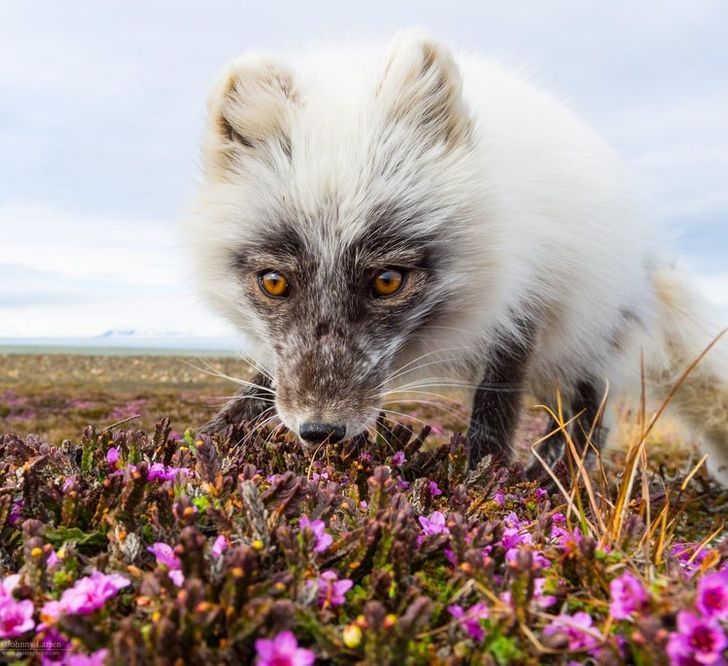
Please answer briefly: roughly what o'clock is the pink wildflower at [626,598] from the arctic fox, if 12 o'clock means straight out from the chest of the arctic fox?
The pink wildflower is roughly at 10 o'clock from the arctic fox.

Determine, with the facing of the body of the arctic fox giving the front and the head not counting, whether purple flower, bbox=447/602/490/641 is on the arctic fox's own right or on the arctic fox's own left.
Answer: on the arctic fox's own left

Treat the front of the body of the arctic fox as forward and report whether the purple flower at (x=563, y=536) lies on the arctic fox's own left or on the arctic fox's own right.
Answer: on the arctic fox's own left

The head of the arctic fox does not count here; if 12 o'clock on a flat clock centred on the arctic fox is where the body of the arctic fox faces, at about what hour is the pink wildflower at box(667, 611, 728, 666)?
The pink wildflower is roughly at 10 o'clock from the arctic fox.

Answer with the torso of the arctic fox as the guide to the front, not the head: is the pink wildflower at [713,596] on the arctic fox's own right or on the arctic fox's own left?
on the arctic fox's own left

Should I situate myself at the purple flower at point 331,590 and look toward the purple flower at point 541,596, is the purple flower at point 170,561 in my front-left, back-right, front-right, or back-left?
back-left

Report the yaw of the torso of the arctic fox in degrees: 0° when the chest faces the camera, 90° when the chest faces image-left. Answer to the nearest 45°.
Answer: approximately 45°

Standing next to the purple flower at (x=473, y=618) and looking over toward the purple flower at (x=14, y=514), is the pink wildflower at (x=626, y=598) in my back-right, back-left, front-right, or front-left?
back-right

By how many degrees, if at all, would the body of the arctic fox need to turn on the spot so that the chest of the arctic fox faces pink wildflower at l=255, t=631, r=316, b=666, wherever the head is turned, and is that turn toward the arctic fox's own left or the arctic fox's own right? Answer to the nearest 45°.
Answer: approximately 45° to the arctic fox's own left
